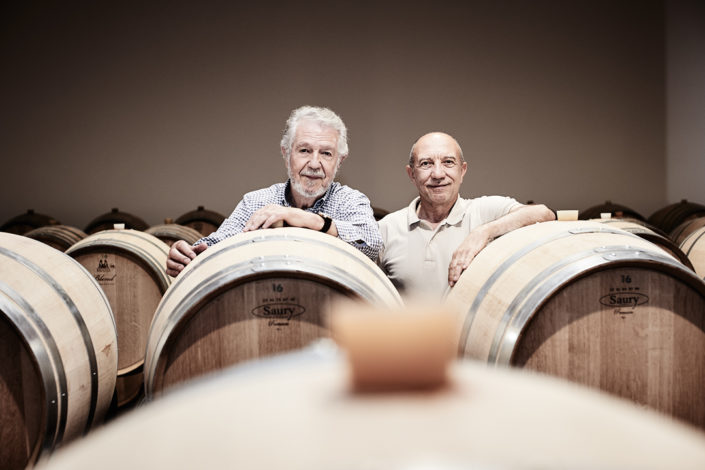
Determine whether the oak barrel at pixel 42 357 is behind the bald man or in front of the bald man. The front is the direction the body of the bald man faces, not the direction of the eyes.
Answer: in front

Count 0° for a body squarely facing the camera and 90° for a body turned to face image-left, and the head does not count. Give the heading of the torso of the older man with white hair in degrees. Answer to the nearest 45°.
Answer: approximately 0°

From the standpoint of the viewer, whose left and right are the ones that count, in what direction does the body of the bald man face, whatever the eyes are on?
facing the viewer

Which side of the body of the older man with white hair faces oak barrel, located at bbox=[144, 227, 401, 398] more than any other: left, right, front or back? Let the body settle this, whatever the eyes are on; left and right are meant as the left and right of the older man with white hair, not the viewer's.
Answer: front

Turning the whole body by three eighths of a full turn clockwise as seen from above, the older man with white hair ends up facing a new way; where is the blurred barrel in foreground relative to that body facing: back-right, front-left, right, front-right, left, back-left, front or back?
back-left
